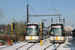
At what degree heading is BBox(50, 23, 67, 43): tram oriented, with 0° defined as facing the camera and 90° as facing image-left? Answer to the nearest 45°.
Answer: approximately 0°

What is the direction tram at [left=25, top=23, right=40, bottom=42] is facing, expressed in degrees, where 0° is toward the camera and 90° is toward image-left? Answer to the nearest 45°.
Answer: approximately 0°

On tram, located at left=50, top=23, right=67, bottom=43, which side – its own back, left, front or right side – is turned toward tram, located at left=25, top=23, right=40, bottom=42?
right

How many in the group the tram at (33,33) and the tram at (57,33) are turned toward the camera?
2

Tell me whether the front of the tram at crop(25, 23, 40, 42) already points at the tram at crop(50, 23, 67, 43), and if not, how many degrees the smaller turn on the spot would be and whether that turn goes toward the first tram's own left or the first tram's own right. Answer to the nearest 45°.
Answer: approximately 90° to the first tram's own left
